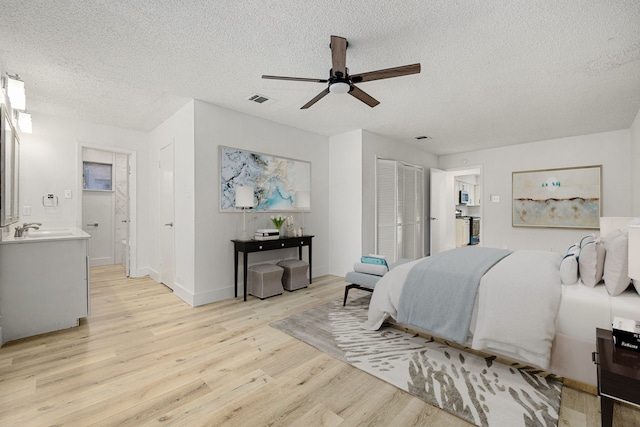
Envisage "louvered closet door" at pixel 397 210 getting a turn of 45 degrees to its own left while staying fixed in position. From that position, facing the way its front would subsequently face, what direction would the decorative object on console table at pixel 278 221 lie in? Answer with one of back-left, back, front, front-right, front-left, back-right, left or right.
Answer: back-right

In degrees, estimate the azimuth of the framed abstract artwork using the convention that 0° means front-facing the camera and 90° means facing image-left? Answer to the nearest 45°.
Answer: approximately 315°

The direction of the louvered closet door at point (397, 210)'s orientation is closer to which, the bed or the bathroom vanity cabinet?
the bed

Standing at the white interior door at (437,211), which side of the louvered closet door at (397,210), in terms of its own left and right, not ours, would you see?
left

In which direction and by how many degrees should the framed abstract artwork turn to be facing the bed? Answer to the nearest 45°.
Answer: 0° — it already faces it

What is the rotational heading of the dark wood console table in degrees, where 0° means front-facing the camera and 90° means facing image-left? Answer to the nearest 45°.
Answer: approximately 315°

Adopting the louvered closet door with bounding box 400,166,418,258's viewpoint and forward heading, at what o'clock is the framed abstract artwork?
The framed abstract artwork is roughly at 3 o'clock from the louvered closet door.

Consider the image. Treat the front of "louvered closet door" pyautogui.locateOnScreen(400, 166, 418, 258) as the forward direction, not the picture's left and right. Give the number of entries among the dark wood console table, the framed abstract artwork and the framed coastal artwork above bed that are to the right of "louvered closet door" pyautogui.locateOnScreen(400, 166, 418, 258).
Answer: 2

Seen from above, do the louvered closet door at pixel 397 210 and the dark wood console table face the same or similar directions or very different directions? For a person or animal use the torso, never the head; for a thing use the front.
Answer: same or similar directions

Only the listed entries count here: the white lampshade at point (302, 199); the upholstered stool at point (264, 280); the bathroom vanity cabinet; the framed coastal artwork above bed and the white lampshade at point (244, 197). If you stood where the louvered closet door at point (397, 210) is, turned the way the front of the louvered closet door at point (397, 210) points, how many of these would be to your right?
4

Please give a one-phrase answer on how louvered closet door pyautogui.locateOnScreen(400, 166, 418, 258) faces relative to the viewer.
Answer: facing the viewer and to the right of the viewer

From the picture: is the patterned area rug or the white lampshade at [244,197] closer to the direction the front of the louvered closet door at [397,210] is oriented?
the patterned area rug

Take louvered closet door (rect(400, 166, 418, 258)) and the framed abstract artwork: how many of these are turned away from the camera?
0

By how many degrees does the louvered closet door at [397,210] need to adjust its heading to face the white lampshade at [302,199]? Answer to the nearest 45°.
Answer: approximately 90° to its right

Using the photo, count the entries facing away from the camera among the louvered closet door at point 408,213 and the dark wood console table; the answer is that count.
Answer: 0

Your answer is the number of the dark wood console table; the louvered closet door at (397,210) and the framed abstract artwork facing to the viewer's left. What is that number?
0

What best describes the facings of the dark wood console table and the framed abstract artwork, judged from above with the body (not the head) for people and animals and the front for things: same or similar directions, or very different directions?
same or similar directions
